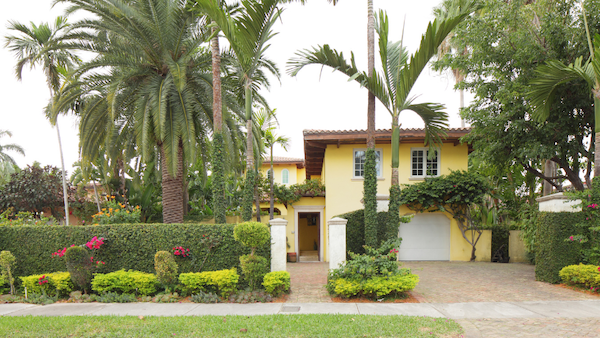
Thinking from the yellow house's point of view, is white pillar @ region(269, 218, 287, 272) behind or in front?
in front

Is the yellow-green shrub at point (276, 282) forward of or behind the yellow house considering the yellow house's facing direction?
forward

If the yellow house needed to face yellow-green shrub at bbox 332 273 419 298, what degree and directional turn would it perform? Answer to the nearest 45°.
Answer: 0° — it already faces it

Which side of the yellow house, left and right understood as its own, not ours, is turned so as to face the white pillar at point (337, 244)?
front

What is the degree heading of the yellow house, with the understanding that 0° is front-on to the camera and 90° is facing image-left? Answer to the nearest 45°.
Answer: approximately 0°

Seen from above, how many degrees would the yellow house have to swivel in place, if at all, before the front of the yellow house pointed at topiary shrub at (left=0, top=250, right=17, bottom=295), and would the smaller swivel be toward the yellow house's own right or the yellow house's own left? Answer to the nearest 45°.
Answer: approximately 45° to the yellow house's own right

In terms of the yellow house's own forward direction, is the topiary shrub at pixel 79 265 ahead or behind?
ahead

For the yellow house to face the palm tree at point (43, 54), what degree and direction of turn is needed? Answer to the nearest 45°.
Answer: approximately 90° to its right
